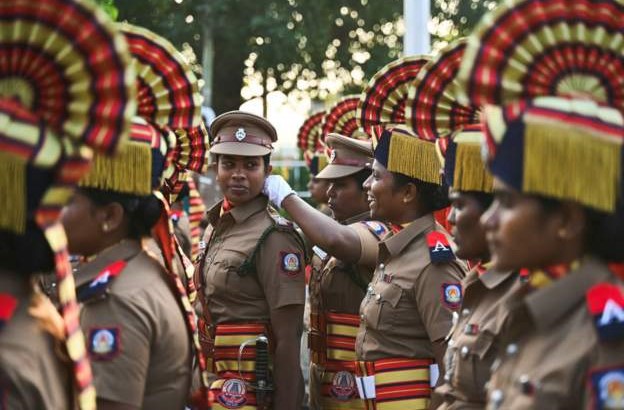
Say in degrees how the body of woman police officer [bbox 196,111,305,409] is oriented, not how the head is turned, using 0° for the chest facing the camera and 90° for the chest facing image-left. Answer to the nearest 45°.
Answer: approximately 45°
